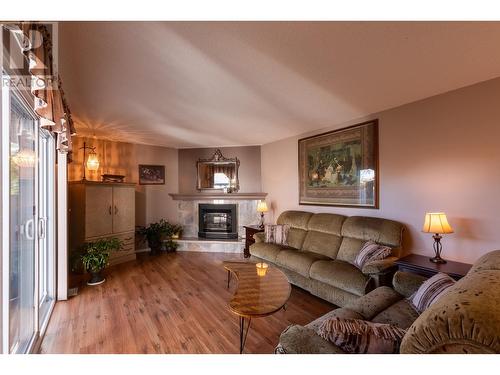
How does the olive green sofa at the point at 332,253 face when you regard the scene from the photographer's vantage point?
facing the viewer and to the left of the viewer

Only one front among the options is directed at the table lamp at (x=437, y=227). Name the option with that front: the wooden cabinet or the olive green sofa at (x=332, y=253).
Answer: the wooden cabinet

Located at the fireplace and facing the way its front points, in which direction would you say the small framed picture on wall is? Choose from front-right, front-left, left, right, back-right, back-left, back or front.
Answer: right

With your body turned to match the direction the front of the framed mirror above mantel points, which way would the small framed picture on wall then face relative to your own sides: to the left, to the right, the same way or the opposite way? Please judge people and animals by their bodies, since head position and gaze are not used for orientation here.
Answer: the same way

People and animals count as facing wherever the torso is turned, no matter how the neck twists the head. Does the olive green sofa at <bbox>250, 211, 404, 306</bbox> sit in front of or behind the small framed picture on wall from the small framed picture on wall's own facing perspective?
in front

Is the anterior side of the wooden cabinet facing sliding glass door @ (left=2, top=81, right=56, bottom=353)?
no

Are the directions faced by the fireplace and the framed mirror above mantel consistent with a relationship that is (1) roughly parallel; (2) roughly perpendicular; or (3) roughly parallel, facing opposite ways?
roughly parallel

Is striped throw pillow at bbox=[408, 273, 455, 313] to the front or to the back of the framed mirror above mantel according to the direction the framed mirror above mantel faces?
to the front

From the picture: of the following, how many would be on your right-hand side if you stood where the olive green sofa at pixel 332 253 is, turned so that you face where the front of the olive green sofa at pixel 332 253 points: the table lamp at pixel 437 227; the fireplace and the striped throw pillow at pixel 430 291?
1

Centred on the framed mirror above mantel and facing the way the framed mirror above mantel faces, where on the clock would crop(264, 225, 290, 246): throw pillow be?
The throw pillow is roughly at 11 o'clock from the framed mirror above mantel.

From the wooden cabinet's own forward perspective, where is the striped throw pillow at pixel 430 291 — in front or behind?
in front

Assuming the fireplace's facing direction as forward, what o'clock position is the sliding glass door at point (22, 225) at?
The sliding glass door is roughly at 1 o'clock from the fireplace.

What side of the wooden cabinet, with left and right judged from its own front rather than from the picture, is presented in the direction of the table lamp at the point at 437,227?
front

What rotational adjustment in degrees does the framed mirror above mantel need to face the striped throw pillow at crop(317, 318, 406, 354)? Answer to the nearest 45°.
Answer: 0° — it already faces it

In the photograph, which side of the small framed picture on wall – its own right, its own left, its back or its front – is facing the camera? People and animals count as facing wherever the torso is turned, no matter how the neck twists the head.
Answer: front

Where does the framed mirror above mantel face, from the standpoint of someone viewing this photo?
facing the viewer

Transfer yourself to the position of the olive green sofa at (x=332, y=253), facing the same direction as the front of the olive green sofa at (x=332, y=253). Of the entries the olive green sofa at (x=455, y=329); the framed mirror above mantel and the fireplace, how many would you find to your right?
2

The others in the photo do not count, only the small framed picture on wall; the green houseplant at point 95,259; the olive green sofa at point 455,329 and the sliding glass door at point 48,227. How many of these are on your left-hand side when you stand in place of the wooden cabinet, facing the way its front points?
1
